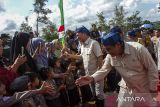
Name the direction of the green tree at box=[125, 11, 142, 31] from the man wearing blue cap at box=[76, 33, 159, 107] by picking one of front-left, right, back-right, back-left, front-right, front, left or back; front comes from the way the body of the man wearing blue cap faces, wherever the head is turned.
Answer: back-right

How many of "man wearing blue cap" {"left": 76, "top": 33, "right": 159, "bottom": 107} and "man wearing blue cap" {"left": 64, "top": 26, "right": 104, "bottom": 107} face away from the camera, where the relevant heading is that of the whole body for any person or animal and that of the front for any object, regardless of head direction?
0

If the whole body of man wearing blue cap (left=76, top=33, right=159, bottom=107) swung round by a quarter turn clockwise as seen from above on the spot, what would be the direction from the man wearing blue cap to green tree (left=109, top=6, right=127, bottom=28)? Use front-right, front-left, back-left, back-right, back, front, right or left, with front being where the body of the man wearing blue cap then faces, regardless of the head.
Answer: front-right

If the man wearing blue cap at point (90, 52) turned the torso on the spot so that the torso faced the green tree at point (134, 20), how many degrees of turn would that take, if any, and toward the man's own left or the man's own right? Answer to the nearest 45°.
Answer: approximately 135° to the man's own right

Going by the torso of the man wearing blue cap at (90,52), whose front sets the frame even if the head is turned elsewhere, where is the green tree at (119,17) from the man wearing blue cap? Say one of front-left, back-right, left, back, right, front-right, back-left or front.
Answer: back-right

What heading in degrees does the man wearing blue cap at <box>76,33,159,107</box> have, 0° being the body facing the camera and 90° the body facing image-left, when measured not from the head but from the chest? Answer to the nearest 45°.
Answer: approximately 45°

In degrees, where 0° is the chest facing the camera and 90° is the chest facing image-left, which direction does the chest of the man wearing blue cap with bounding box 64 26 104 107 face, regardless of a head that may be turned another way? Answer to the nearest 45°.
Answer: approximately 45°
